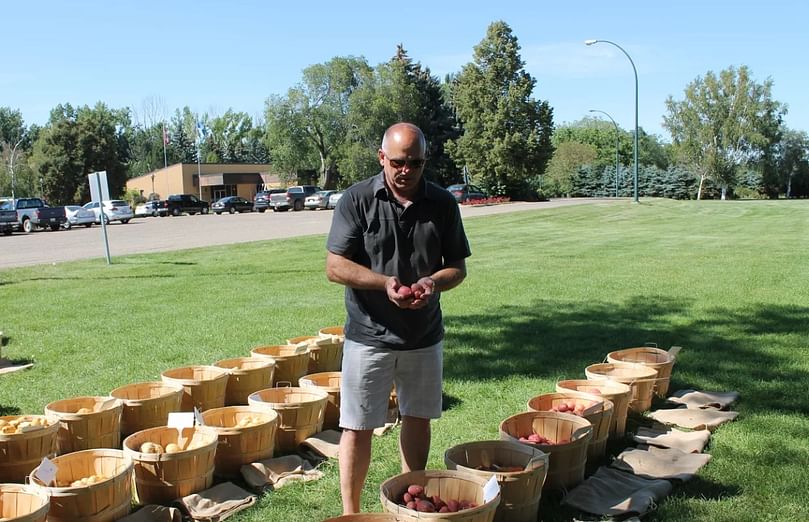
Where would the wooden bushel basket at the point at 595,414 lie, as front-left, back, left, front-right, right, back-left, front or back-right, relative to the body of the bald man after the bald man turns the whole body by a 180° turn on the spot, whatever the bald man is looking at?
front-right

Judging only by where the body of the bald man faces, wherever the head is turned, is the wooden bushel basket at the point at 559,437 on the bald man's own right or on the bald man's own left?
on the bald man's own left

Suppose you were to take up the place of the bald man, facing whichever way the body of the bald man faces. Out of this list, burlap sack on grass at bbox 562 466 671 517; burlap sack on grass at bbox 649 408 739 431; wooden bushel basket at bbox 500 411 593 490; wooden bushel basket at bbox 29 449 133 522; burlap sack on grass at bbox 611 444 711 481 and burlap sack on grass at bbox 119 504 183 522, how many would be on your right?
2

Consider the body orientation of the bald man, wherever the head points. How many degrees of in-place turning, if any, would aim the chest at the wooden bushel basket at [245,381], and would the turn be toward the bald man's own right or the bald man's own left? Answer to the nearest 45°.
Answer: approximately 135° to the bald man's own right

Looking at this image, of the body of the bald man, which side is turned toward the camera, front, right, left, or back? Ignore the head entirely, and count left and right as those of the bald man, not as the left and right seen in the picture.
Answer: front

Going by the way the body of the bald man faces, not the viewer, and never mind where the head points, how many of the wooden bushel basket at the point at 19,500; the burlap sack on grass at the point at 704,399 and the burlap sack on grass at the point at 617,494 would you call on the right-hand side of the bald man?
1
